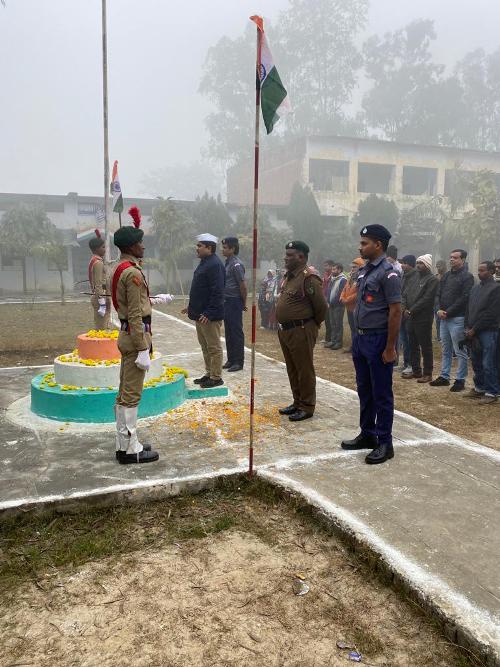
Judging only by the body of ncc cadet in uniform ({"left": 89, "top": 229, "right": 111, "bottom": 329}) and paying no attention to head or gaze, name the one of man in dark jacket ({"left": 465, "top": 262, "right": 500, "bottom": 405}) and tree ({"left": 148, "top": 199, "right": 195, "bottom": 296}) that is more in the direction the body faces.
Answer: the man in dark jacket

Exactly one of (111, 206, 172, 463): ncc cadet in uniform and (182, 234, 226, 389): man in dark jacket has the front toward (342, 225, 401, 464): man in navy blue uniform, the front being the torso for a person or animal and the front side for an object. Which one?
the ncc cadet in uniform

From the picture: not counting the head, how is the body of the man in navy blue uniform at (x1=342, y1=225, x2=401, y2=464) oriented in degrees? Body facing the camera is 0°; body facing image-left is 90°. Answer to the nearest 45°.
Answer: approximately 45°

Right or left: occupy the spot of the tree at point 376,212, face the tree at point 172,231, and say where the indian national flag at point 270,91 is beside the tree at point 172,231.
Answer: left

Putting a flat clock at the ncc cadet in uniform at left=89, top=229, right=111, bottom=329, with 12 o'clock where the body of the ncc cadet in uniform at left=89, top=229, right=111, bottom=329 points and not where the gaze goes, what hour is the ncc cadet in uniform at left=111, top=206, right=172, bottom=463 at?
the ncc cadet in uniform at left=111, top=206, right=172, bottom=463 is roughly at 3 o'clock from the ncc cadet in uniform at left=89, top=229, right=111, bottom=329.

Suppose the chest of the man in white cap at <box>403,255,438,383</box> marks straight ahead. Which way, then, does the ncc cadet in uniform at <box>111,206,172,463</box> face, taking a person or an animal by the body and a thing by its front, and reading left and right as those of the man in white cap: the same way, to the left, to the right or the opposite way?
the opposite way

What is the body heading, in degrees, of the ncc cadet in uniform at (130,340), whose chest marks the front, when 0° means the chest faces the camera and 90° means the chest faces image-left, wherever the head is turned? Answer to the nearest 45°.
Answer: approximately 270°

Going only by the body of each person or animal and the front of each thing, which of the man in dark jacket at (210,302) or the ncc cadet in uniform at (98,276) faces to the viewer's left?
the man in dark jacket

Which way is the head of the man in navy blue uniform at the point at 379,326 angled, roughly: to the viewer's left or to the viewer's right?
to the viewer's left

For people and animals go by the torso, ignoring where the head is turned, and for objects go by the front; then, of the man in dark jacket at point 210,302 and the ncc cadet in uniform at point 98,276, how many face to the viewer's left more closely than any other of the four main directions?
1

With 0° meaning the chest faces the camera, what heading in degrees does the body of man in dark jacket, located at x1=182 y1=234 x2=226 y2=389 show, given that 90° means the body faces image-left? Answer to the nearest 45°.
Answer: approximately 90°

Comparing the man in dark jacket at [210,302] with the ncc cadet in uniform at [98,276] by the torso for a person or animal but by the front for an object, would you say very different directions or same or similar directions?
very different directions

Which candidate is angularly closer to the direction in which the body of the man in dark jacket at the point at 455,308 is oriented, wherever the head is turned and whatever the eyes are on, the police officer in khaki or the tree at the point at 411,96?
the police officer in khaki

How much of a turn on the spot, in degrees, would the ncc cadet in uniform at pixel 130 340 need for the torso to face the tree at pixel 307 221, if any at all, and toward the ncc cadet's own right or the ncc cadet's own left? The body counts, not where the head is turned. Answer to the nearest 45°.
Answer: approximately 90° to the ncc cadet's own left

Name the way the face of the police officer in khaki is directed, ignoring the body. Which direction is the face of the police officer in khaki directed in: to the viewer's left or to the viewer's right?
to the viewer's left

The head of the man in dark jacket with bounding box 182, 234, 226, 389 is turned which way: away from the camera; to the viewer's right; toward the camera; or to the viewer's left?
to the viewer's left
